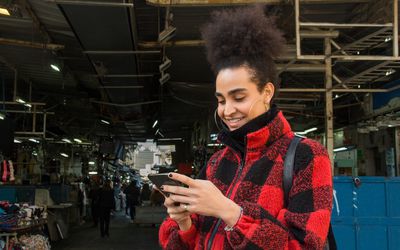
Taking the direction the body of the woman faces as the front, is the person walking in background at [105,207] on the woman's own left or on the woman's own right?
on the woman's own right

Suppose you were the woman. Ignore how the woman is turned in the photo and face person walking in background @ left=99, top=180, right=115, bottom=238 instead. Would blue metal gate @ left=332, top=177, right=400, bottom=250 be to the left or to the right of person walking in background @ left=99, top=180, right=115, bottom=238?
right

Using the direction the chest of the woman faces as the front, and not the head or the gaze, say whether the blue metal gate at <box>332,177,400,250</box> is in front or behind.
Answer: behind

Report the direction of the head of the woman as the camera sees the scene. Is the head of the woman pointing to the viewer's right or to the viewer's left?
to the viewer's left

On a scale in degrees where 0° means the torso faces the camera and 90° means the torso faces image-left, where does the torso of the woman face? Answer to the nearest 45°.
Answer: approximately 45°
